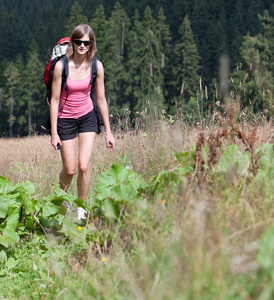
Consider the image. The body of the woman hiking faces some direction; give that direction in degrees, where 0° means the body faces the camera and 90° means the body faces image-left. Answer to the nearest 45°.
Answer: approximately 0°

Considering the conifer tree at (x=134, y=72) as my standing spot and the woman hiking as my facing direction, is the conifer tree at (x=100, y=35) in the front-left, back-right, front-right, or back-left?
back-right

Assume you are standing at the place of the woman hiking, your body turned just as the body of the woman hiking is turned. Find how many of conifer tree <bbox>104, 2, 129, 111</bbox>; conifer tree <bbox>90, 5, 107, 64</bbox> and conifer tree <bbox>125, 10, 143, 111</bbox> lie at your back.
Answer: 3

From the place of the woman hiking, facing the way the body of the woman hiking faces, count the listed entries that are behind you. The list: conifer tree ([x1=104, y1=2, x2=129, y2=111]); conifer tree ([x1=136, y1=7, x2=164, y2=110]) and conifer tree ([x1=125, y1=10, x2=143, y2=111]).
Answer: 3

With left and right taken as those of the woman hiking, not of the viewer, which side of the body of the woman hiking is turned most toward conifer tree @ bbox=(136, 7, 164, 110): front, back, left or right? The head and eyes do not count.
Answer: back

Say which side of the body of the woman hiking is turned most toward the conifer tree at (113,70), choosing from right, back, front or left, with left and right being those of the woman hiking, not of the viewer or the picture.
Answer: back

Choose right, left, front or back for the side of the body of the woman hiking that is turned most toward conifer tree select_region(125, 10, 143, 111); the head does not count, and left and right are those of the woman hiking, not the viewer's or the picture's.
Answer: back

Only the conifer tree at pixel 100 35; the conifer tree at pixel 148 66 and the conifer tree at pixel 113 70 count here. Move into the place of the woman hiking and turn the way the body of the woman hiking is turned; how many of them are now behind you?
3

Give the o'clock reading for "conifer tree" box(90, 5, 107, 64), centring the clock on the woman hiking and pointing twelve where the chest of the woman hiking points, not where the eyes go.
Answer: The conifer tree is roughly at 6 o'clock from the woman hiking.
